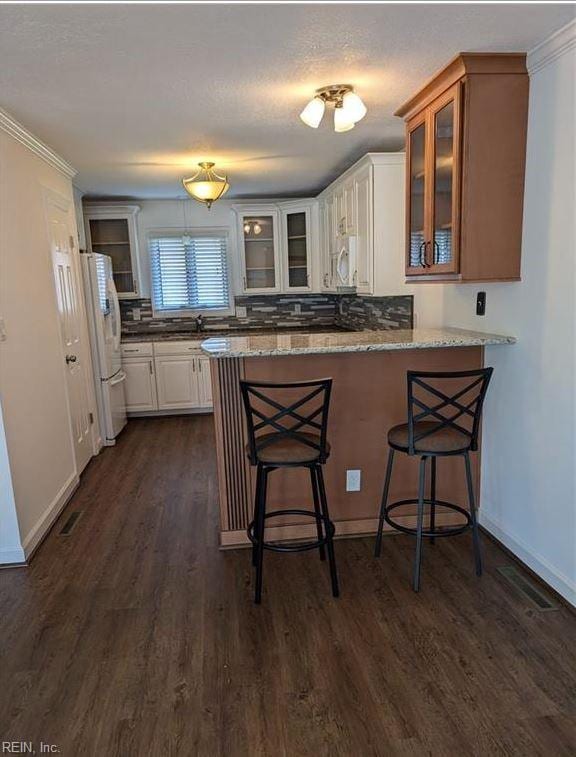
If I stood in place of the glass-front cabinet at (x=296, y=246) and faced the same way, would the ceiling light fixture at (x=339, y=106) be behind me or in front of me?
in front

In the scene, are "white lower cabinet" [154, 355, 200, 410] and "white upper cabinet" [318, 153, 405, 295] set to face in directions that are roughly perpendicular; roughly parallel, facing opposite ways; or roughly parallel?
roughly perpendicular

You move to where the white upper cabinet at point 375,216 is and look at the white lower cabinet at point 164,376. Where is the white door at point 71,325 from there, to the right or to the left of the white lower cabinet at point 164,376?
left

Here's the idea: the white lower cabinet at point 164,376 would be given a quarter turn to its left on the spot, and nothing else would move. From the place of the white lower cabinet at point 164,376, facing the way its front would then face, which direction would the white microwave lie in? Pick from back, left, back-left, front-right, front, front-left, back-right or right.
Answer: front-right

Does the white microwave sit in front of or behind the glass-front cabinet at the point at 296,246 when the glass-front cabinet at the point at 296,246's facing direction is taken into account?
in front

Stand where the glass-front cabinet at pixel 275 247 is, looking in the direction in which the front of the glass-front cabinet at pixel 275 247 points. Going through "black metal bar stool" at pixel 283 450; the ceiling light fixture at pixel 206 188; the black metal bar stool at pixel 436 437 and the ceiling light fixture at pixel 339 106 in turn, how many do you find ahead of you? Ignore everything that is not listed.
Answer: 4

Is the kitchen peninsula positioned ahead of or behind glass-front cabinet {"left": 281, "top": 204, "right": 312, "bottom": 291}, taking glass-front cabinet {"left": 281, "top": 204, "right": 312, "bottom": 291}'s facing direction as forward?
ahead

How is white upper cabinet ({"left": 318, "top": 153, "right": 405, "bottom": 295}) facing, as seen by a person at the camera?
facing to the left of the viewer

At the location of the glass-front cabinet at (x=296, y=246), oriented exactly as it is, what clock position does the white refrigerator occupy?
The white refrigerator is roughly at 2 o'clock from the glass-front cabinet.
